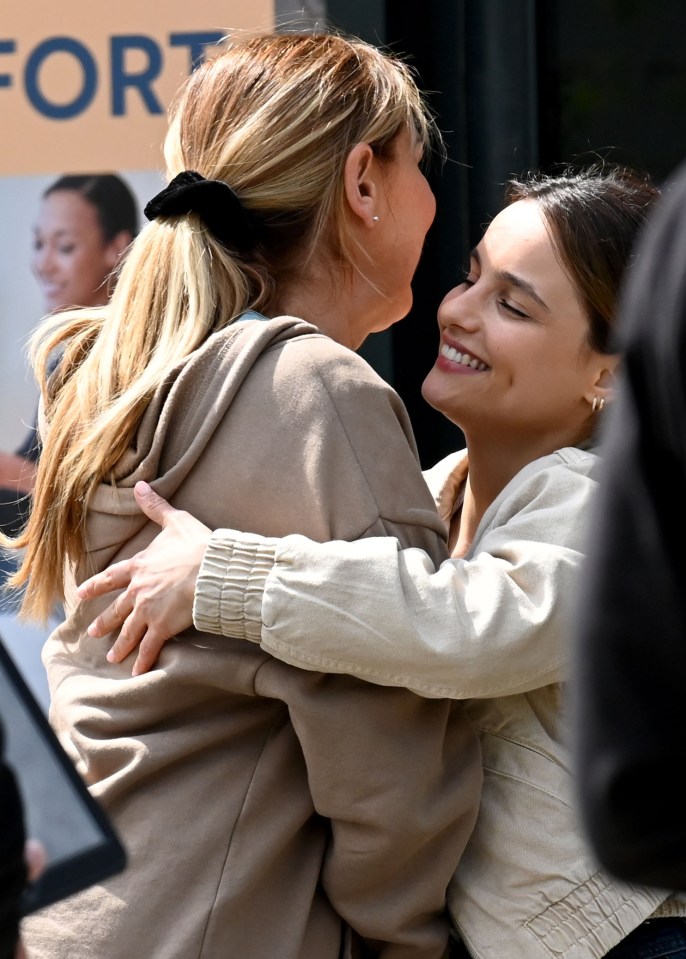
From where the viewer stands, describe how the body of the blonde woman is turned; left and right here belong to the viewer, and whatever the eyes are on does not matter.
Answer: facing away from the viewer and to the right of the viewer

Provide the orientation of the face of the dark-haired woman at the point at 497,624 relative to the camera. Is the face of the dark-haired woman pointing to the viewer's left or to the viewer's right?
to the viewer's left

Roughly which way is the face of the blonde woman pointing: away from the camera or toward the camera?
away from the camera

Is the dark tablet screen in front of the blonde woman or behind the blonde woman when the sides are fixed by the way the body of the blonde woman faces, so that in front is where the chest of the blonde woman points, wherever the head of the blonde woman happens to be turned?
behind
